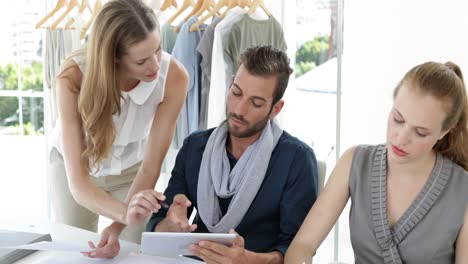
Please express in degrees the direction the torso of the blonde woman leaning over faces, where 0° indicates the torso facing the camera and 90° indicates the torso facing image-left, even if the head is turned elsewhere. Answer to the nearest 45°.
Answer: approximately 315°

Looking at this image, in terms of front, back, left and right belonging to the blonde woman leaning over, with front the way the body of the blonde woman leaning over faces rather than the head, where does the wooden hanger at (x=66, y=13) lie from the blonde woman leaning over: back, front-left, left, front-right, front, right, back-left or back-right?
back-left

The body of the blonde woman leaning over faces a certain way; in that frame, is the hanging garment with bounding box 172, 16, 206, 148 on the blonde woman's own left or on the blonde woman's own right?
on the blonde woman's own left

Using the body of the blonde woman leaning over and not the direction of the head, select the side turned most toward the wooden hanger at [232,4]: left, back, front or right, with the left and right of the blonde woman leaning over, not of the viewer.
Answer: left

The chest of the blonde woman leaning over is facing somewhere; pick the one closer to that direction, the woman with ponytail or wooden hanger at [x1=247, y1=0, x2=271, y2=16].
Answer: the woman with ponytail
